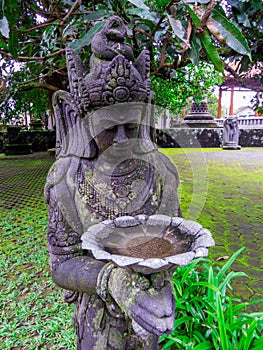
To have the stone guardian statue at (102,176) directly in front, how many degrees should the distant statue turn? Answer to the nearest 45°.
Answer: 0° — it already faces it

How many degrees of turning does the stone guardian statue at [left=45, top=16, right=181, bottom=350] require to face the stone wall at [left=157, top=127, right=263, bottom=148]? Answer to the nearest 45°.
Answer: approximately 135° to its left

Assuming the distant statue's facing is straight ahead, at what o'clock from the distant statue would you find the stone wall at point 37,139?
The stone wall is roughly at 3 o'clock from the distant statue.

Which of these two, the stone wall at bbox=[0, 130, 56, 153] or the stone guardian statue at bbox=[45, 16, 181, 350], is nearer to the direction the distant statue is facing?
the stone guardian statue

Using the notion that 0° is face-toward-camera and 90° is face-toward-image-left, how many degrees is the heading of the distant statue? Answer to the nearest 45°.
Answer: approximately 0°

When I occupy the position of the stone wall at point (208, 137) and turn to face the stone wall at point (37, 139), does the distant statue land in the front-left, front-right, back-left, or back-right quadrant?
back-left
